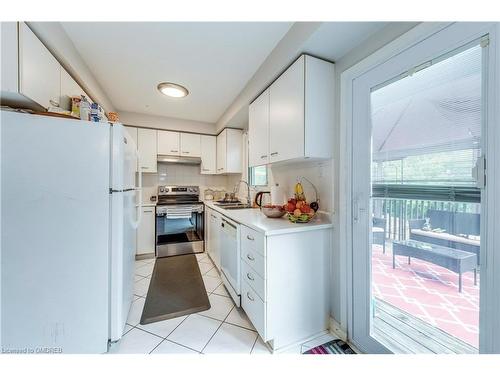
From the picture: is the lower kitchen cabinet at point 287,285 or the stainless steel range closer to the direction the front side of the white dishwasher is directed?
the stainless steel range

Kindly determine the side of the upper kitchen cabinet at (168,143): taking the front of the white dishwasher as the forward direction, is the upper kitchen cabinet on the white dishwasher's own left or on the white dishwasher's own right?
on the white dishwasher's own right

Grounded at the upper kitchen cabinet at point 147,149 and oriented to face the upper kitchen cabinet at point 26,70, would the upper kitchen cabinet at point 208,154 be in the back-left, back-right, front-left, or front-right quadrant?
back-left

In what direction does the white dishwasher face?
to the viewer's left

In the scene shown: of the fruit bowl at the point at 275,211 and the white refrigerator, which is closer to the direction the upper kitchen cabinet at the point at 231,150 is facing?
the white refrigerator

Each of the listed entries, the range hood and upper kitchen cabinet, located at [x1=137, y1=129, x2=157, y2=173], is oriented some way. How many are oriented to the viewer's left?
0

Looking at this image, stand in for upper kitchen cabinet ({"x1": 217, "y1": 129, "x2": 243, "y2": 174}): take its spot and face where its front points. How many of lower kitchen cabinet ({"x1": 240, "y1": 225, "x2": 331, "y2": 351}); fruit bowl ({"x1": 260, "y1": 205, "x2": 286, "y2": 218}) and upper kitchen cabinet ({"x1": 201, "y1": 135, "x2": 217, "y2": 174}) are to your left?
2

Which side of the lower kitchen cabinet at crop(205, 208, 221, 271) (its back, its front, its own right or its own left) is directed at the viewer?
left

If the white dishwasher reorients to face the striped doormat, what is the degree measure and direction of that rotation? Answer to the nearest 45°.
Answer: approximately 135° to its left
